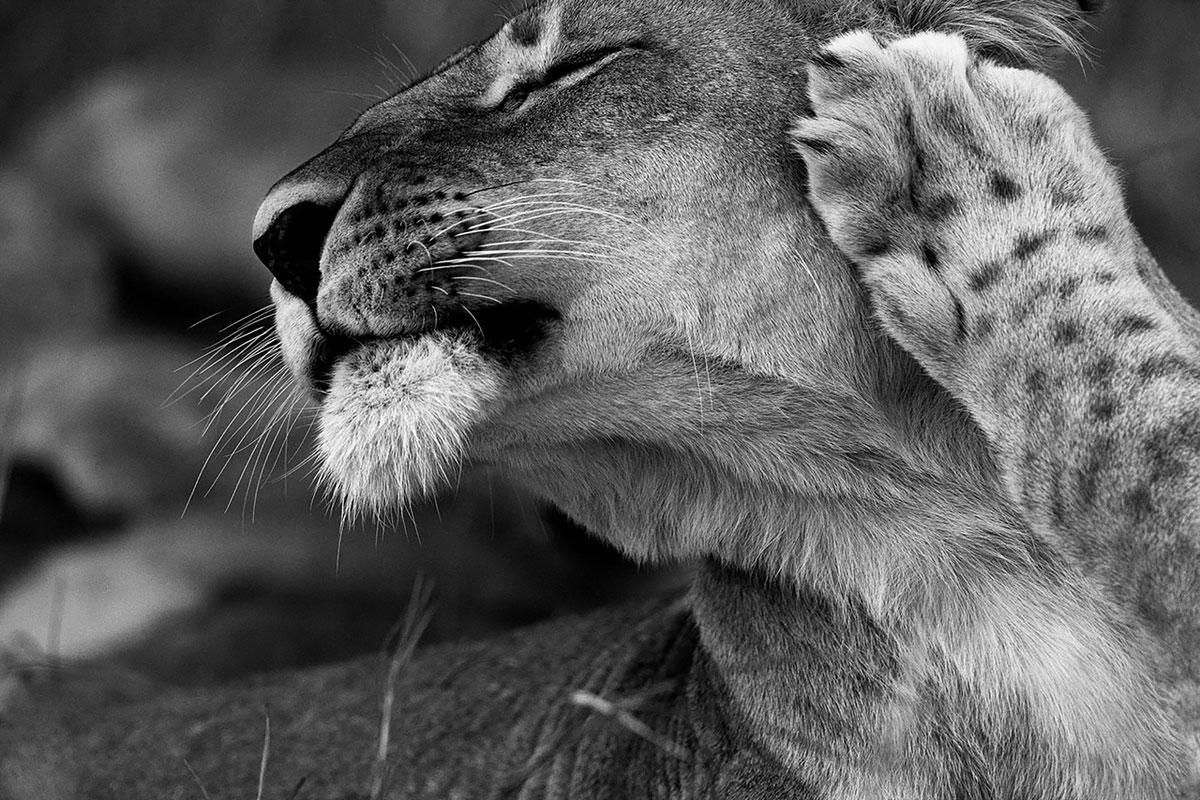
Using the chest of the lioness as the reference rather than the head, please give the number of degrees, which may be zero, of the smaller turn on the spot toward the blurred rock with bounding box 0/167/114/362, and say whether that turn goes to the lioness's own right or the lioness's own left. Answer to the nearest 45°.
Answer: approximately 45° to the lioness's own right

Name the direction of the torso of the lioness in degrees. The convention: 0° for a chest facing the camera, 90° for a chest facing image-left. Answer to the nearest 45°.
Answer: approximately 90°

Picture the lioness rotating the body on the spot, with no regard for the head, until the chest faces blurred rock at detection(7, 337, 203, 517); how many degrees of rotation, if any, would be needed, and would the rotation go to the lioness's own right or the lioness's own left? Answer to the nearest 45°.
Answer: approximately 45° to the lioness's own right

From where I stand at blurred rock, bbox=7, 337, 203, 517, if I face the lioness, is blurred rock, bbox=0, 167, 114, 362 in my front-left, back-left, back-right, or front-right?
back-left

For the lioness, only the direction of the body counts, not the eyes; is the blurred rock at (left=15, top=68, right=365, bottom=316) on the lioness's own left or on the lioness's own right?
on the lioness's own right
